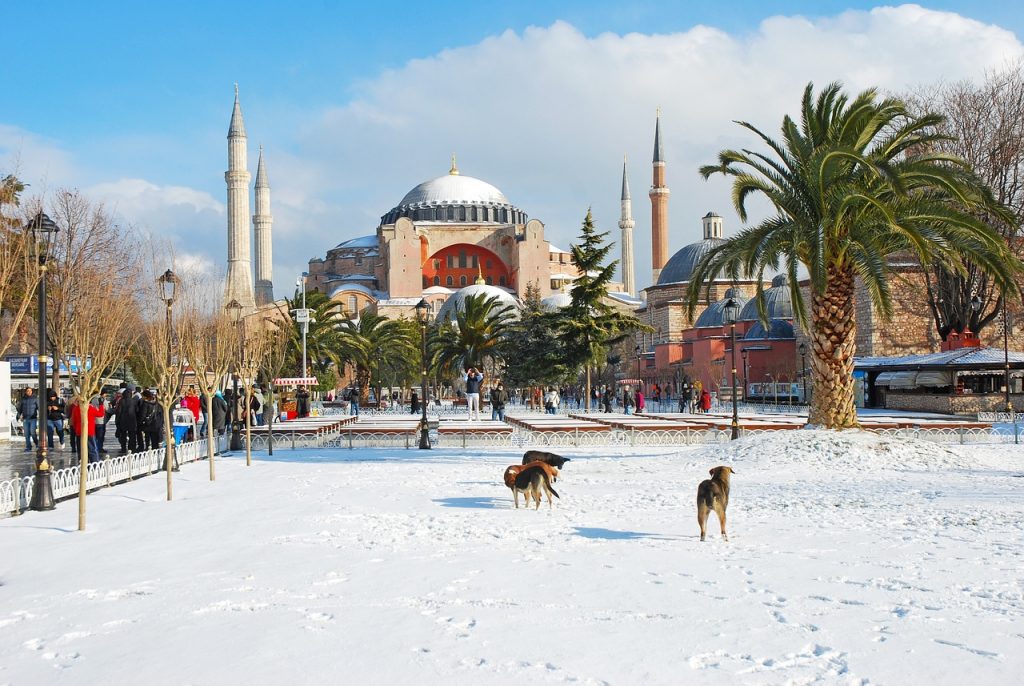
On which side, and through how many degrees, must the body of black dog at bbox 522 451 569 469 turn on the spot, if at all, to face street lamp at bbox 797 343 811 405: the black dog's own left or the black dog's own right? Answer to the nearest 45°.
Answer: approximately 90° to the black dog's own left

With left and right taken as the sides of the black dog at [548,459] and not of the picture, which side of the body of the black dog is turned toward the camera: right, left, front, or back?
right

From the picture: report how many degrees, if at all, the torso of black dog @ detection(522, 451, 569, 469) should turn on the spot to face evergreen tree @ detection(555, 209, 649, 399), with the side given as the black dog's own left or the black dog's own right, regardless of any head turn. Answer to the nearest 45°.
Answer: approximately 90° to the black dog's own left

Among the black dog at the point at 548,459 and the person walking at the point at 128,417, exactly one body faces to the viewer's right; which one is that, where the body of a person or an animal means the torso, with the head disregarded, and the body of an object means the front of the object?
the black dog

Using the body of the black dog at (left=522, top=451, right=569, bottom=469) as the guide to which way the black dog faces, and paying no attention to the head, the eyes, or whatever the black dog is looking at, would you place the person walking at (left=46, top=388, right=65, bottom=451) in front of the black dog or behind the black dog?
behind

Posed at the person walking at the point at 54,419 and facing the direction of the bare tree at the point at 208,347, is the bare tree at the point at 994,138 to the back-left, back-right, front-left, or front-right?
front-left

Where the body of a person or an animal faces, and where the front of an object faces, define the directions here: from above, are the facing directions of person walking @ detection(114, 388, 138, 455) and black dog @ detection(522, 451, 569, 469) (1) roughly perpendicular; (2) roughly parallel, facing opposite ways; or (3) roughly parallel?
roughly perpendicular

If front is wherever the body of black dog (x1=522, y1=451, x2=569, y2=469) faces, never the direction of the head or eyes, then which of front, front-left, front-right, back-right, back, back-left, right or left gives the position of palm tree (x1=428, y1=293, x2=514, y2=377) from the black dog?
left
